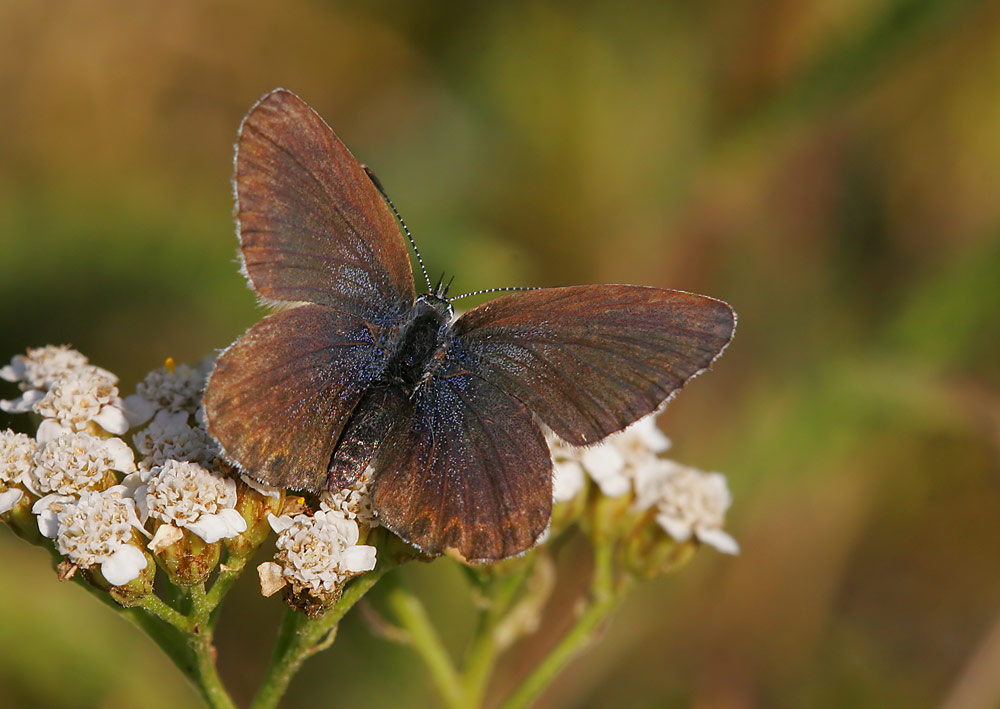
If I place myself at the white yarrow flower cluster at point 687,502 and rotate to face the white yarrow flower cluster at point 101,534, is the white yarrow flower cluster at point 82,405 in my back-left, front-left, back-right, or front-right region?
front-right

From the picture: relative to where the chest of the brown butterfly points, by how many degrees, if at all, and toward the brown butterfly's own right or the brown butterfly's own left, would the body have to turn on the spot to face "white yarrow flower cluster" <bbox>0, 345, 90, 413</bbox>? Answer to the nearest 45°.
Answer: approximately 135° to the brown butterfly's own left

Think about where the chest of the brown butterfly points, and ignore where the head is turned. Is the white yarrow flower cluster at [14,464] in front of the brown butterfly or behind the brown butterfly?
behind

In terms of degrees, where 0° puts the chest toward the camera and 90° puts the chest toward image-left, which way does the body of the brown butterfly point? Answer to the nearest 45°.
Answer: approximately 225°

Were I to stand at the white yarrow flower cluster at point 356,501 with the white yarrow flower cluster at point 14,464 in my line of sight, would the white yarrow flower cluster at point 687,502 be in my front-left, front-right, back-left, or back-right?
back-right
